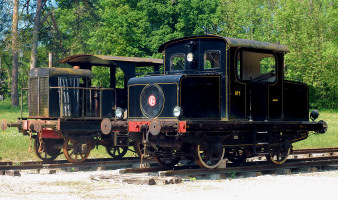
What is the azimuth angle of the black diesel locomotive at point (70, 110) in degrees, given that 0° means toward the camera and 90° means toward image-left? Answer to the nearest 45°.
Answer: approximately 45°

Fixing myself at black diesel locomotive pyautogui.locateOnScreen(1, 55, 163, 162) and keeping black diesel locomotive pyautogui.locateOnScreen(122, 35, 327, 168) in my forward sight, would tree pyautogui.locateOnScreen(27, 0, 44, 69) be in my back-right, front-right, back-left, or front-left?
back-left

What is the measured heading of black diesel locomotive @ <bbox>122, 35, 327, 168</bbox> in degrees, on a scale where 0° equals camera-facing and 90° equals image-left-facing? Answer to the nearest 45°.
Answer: approximately 45°

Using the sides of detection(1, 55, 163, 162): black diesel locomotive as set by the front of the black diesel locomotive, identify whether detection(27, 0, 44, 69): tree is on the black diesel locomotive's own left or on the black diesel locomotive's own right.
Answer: on the black diesel locomotive's own right
